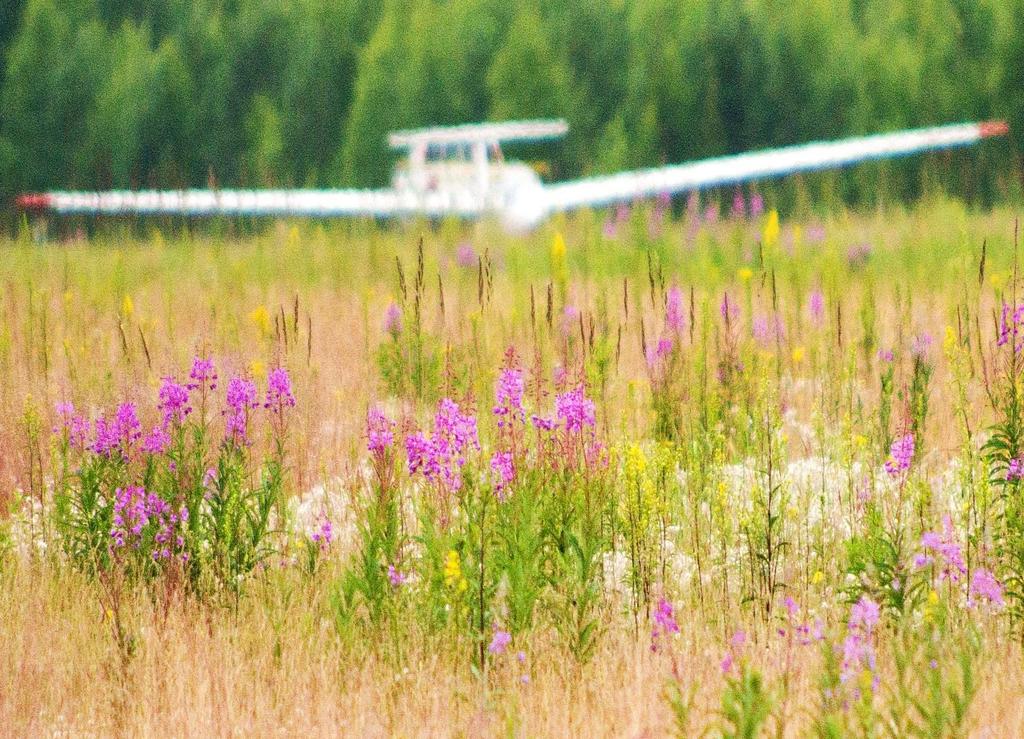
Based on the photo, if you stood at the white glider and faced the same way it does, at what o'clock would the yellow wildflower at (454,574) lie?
The yellow wildflower is roughly at 12 o'clock from the white glider.

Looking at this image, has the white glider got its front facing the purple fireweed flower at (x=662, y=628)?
yes

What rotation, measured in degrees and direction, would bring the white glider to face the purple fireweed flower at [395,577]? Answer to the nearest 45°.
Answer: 0° — it already faces it

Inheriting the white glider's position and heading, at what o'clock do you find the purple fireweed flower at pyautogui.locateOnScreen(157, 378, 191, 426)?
The purple fireweed flower is roughly at 12 o'clock from the white glider.

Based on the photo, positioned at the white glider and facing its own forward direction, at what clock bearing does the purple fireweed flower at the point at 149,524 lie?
The purple fireweed flower is roughly at 12 o'clock from the white glider.

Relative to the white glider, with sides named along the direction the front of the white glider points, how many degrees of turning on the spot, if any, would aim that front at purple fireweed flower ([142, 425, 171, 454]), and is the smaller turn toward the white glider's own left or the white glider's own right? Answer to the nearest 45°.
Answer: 0° — it already faces it

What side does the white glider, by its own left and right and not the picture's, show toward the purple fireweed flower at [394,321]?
front

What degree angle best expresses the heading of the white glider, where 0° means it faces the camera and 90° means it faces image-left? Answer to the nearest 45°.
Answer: approximately 0°

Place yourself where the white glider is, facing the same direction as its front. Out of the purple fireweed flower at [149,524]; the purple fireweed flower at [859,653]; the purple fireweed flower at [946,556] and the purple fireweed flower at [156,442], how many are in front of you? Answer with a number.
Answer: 4

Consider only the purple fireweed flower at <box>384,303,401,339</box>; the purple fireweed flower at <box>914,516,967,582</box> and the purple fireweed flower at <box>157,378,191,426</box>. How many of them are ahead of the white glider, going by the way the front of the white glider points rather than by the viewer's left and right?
3

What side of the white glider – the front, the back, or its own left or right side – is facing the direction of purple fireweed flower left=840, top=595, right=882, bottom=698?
front

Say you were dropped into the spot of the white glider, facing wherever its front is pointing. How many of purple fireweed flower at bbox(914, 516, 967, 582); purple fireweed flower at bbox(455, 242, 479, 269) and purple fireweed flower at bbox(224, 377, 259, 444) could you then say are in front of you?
3

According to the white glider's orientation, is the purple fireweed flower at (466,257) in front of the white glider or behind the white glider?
in front

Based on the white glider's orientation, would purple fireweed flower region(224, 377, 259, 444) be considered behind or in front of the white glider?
in front

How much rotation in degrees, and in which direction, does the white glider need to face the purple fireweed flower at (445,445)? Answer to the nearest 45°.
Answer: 0° — it already faces it
